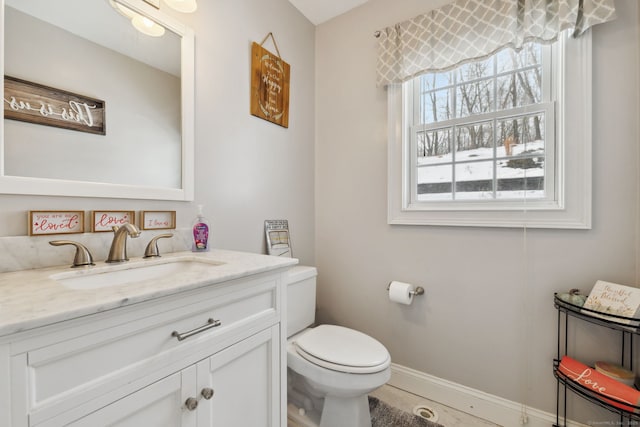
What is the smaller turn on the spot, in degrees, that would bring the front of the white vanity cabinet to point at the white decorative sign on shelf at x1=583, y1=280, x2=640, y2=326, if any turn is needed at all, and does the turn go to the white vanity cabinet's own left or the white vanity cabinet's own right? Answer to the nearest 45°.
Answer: approximately 45° to the white vanity cabinet's own left

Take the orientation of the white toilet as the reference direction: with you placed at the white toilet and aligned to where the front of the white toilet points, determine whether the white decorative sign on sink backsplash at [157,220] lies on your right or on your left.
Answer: on your right

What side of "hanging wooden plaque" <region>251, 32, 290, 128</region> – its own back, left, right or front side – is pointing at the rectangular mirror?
right

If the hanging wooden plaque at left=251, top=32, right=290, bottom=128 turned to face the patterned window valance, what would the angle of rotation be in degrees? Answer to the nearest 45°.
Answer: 0° — it already faces it

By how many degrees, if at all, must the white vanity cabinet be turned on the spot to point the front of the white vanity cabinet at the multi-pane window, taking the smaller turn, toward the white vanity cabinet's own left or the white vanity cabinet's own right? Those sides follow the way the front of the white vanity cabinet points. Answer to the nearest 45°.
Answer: approximately 45° to the white vanity cabinet's own left

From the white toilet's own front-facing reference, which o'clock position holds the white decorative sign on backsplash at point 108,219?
The white decorative sign on backsplash is roughly at 4 o'clock from the white toilet.

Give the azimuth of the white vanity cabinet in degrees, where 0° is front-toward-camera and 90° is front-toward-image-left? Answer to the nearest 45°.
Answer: approximately 315°
